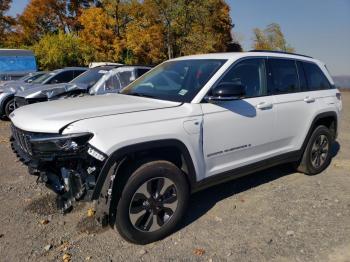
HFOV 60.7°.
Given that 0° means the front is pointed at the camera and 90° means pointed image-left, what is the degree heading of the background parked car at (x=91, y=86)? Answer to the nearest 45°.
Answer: approximately 45°

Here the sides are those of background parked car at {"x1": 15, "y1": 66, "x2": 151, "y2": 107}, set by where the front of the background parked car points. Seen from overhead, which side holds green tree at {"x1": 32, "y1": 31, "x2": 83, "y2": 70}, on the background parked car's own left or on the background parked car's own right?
on the background parked car's own right

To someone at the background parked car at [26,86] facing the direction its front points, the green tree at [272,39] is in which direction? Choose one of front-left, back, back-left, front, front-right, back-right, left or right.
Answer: back

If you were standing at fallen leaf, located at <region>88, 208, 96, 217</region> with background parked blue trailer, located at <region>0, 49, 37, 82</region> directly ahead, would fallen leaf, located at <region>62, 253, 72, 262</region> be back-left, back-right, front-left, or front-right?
back-left

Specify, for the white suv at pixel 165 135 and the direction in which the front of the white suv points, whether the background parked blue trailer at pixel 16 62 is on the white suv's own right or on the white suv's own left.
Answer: on the white suv's own right

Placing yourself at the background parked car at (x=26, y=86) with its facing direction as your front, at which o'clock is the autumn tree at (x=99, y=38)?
The autumn tree is roughly at 5 o'clock from the background parked car.

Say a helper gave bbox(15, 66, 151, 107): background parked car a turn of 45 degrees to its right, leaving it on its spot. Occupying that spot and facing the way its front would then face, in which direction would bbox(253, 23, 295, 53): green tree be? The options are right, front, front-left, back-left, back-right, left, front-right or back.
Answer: back-right

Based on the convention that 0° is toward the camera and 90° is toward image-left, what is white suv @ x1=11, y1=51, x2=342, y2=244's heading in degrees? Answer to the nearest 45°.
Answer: approximately 45°

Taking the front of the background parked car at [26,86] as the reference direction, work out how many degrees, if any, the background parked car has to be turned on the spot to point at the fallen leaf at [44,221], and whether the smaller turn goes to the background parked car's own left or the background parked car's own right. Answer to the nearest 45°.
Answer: approximately 45° to the background parked car's own left

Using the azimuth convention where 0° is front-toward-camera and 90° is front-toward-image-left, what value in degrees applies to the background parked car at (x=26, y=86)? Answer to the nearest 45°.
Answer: approximately 45°

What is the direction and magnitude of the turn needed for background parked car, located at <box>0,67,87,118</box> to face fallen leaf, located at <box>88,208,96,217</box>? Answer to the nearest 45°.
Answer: approximately 45° to its left
